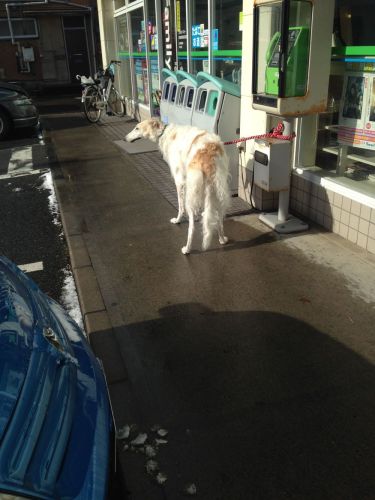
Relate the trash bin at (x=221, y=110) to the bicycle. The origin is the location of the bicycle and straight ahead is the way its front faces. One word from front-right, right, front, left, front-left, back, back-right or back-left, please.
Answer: back-right

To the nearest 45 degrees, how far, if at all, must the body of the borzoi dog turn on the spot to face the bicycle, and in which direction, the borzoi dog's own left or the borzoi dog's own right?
approximately 45° to the borzoi dog's own right

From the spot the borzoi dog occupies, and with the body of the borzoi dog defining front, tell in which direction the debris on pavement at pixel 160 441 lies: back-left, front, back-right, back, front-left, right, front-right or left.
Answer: back-left

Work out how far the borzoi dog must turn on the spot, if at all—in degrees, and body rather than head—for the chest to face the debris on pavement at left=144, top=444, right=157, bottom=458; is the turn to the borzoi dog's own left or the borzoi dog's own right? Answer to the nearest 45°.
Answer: approximately 135° to the borzoi dog's own left

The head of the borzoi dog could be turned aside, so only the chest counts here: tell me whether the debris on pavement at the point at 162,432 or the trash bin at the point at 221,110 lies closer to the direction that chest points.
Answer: the trash bin

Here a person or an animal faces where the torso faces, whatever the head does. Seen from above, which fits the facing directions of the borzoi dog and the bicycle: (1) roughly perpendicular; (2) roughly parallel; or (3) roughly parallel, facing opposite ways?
roughly perpendicular

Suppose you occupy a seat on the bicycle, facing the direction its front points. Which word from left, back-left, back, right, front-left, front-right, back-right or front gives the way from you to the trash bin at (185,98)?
back-right

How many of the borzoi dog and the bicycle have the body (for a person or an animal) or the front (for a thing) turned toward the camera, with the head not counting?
0

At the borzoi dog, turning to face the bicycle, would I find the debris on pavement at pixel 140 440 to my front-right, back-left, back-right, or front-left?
back-left

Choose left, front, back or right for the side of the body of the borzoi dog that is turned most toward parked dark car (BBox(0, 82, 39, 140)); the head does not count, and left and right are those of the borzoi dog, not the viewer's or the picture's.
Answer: front

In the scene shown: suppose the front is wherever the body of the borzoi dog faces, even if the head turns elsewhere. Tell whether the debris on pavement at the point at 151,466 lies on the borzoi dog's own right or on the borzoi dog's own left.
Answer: on the borzoi dog's own left
